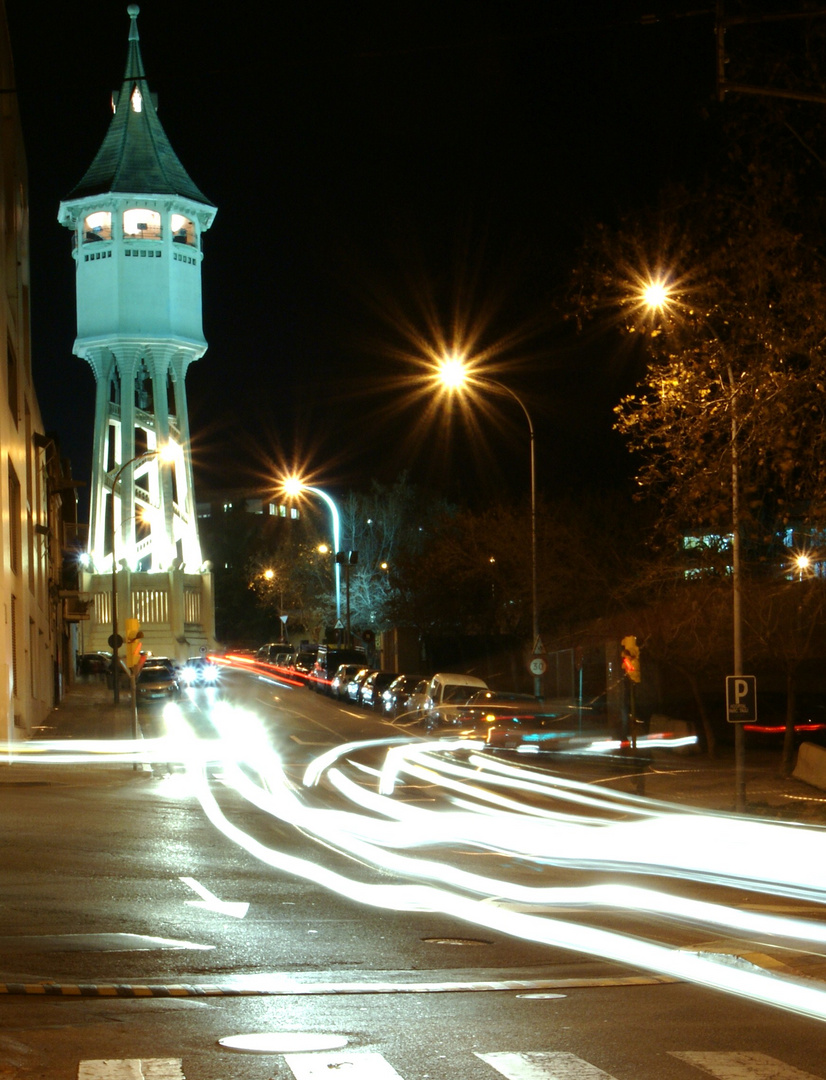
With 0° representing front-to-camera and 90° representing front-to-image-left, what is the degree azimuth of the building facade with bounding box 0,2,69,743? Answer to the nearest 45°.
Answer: approximately 270°

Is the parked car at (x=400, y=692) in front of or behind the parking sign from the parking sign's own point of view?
behind

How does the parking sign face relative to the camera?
toward the camera

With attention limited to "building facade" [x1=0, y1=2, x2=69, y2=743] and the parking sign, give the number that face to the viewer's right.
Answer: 1

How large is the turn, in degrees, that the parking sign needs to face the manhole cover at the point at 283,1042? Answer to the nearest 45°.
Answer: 0° — it already faces it

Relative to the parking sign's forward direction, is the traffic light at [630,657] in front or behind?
behind
